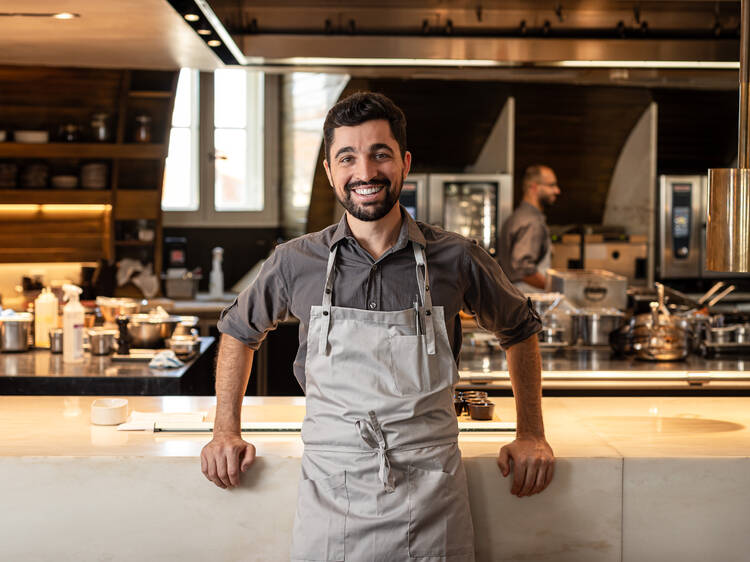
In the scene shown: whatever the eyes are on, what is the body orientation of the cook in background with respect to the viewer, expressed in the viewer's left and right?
facing to the right of the viewer

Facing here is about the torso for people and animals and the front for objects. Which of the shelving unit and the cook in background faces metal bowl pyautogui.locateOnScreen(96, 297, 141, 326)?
the shelving unit

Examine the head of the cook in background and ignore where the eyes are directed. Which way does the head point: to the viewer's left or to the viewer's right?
to the viewer's right

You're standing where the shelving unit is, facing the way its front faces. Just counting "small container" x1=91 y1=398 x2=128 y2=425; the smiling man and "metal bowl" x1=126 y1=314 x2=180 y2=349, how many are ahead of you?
3

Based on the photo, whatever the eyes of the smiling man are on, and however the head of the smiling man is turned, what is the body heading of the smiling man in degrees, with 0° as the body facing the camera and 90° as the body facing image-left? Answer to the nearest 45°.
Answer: approximately 0°

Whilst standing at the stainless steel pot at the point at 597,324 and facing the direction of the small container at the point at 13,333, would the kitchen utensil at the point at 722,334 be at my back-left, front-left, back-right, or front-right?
back-left

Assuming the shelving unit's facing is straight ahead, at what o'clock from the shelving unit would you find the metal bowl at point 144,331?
The metal bowl is roughly at 12 o'clock from the shelving unit.

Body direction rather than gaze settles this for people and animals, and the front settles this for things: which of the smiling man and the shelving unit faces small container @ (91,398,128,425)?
the shelving unit

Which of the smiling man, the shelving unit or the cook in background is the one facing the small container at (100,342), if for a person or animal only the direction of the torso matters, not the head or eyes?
the shelving unit

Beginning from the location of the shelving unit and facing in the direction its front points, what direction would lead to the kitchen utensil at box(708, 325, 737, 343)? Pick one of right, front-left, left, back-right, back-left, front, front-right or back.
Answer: front-left

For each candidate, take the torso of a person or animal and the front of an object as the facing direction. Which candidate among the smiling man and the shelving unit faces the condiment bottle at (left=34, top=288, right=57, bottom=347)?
the shelving unit

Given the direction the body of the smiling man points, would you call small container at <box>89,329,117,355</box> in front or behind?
behind

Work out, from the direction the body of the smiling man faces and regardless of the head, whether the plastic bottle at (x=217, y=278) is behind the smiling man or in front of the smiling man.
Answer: behind

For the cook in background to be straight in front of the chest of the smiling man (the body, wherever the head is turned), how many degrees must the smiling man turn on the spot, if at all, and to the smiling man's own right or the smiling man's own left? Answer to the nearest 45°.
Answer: approximately 180°
